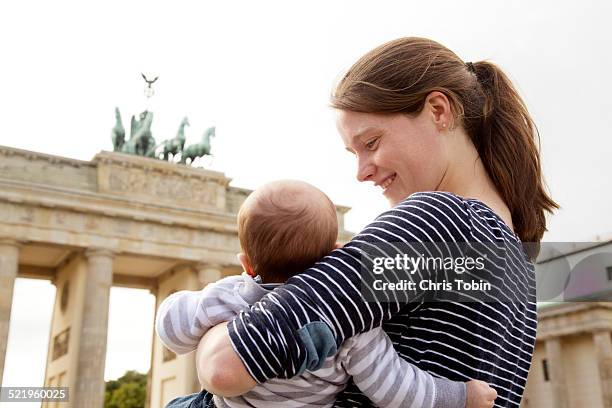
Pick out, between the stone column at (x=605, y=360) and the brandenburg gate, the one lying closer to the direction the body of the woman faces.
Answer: the brandenburg gate

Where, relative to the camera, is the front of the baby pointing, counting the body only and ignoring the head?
away from the camera

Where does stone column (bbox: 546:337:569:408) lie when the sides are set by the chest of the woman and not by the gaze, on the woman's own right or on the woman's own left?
on the woman's own right

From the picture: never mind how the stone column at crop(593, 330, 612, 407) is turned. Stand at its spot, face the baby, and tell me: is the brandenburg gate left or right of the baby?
right

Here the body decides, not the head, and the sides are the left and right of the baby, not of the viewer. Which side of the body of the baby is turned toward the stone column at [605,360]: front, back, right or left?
front

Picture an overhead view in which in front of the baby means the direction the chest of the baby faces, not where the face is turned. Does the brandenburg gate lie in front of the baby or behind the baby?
in front

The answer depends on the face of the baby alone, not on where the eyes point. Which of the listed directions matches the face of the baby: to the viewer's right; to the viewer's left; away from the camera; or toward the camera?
away from the camera

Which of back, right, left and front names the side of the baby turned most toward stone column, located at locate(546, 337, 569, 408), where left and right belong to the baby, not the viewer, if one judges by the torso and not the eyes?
front

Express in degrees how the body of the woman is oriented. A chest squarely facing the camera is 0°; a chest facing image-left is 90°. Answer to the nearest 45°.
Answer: approximately 90°
